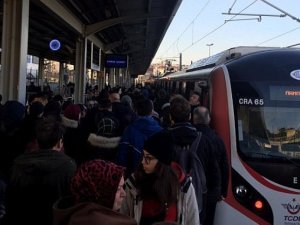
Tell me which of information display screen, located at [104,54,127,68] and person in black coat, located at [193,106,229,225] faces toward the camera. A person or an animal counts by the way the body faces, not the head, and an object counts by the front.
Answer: the information display screen

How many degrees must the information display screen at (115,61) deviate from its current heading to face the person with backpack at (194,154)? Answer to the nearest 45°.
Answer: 0° — it already faces them

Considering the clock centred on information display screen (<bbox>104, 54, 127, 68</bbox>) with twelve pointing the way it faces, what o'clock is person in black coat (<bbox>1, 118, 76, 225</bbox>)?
The person in black coat is roughly at 12 o'clock from the information display screen.

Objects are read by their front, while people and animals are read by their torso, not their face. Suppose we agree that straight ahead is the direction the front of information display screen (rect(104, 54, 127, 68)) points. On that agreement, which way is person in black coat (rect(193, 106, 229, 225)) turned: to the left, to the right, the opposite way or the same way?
the opposite way

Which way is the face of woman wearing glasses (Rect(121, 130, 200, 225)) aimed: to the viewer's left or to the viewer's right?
to the viewer's left

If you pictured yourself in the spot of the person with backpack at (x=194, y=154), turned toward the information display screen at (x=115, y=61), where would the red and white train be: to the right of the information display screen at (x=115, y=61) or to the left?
right

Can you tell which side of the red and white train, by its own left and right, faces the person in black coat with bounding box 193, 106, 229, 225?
right

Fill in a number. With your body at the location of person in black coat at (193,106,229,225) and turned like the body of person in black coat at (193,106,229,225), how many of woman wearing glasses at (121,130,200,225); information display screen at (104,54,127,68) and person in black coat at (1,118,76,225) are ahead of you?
1

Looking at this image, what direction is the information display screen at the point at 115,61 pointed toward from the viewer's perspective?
toward the camera

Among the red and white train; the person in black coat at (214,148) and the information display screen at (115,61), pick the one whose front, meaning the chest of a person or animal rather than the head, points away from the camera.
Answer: the person in black coat

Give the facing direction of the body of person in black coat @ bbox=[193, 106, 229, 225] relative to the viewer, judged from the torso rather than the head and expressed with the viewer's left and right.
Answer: facing away from the viewer

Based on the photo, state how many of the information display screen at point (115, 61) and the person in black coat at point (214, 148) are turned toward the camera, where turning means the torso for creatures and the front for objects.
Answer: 1

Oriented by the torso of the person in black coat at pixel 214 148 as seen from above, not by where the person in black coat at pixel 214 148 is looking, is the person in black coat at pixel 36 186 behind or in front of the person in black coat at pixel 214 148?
behind

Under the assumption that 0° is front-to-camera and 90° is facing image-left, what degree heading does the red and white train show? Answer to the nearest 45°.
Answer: approximately 315°
